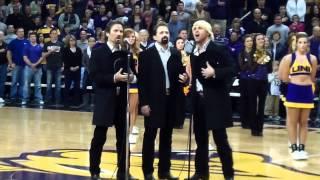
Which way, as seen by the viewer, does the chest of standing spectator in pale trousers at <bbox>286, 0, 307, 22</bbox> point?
toward the camera

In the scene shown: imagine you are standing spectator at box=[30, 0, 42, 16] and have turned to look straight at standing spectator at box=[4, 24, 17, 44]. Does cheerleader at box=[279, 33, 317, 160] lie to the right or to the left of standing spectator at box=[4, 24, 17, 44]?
left

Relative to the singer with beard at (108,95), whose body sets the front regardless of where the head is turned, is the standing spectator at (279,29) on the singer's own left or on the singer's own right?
on the singer's own left

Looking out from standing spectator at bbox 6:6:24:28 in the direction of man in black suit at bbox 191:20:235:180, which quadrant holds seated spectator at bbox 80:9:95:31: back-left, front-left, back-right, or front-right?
front-left

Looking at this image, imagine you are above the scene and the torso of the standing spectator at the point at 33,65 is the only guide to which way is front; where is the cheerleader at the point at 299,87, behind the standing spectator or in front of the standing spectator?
in front

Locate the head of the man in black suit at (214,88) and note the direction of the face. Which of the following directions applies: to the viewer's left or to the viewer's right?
to the viewer's left

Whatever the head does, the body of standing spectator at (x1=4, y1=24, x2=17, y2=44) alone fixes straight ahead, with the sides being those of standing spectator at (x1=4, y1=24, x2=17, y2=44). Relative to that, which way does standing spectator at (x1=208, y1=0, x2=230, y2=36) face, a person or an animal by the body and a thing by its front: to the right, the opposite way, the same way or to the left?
the same way

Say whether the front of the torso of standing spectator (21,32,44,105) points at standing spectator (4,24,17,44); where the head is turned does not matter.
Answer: no

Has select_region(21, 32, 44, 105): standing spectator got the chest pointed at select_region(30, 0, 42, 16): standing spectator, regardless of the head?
no

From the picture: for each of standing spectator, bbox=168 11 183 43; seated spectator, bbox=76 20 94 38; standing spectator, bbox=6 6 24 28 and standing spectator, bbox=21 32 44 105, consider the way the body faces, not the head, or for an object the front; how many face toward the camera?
4

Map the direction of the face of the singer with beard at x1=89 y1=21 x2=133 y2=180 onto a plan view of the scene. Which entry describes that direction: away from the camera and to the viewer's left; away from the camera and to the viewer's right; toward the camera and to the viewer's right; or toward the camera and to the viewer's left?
toward the camera and to the viewer's right

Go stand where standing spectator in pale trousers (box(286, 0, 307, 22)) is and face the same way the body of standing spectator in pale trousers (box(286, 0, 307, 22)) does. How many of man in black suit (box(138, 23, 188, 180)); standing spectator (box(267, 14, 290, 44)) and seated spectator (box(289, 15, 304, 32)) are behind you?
0

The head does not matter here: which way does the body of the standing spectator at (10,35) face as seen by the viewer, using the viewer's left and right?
facing the viewer

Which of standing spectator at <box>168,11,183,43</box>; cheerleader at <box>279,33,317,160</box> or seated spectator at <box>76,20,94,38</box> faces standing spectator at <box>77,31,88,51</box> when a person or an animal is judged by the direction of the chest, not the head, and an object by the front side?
seated spectator at <box>76,20,94,38</box>

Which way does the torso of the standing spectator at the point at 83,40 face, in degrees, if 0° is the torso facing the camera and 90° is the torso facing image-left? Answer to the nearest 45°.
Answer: approximately 0°

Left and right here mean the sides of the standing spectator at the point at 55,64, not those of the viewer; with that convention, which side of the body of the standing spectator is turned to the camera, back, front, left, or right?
front

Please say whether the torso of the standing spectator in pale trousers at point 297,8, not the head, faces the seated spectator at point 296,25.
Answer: yes

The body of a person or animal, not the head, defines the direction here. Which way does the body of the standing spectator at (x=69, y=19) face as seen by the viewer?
toward the camera

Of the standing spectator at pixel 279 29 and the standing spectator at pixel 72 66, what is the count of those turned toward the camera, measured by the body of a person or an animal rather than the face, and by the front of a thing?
2
